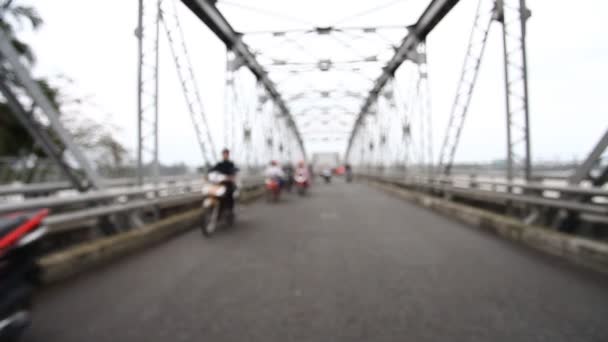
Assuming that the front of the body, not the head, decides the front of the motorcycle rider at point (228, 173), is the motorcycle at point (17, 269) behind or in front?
in front

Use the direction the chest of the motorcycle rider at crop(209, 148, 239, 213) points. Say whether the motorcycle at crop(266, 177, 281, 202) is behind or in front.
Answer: behind

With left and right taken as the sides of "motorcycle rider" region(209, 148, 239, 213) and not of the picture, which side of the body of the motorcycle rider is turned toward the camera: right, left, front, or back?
front
